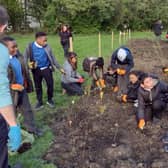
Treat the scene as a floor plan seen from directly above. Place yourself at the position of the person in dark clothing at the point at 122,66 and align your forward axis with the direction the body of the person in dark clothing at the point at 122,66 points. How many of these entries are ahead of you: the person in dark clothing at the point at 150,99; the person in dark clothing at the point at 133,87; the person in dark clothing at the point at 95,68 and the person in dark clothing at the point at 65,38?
2

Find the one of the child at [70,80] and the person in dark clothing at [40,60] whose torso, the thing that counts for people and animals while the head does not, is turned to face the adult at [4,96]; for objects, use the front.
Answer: the person in dark clothing

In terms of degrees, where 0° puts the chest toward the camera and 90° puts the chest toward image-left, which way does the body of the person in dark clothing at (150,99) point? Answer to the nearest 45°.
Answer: approximately 45°

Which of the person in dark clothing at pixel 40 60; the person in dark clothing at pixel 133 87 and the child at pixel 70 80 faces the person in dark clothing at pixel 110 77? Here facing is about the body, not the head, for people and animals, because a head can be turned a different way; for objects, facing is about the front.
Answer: the child

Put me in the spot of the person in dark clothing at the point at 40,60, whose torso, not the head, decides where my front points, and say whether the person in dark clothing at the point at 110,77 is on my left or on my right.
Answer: on my left

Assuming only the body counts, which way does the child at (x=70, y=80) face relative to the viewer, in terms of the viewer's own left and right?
facing to the right of the viewer

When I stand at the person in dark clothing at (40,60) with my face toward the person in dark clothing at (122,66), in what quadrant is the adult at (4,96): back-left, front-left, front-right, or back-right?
back-right

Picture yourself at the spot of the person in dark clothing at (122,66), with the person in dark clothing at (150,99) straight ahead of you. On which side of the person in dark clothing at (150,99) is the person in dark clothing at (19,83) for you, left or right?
right

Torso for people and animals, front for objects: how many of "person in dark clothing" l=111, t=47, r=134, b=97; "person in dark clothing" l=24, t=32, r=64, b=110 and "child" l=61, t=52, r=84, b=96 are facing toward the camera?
2
